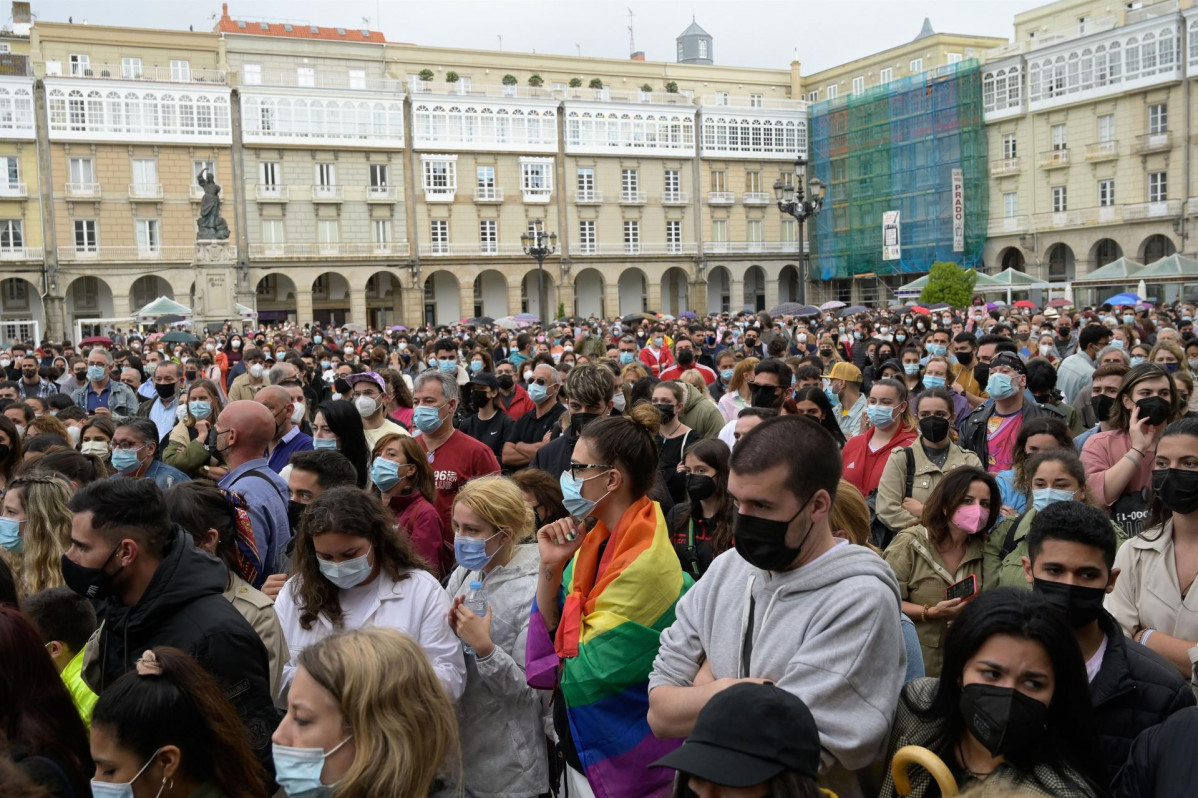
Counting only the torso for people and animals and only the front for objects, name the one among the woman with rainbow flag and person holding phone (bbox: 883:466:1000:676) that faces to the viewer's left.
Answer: the woman with rainbow flag

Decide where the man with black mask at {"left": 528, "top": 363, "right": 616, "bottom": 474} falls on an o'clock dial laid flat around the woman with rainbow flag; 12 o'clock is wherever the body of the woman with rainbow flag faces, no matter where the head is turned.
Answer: The man with black mask is roughly at 3 o'clock from the woman with rainbow flag.

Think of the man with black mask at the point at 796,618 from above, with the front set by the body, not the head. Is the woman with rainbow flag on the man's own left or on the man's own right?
on the man's own right

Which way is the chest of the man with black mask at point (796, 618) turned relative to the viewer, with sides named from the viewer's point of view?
facing the viewer and to the left of the viewer

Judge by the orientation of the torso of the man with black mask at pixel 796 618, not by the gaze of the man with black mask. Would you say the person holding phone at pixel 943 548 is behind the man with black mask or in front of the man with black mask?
behind

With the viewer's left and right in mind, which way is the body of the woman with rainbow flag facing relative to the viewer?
facing to the left of the viewer

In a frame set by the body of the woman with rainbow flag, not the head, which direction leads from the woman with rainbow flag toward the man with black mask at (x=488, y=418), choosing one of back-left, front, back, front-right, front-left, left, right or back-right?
right

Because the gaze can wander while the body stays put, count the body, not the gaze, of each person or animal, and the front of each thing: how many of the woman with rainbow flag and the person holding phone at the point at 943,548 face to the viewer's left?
1

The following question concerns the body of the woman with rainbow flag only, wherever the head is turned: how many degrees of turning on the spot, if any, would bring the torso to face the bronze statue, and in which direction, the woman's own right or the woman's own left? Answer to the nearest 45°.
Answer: approximately 90° to the woman's own right

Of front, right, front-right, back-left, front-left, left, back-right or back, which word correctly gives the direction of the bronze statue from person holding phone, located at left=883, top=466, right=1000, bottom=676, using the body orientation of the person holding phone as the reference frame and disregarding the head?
back

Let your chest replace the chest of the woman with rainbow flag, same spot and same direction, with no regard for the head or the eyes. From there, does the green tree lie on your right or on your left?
on your right

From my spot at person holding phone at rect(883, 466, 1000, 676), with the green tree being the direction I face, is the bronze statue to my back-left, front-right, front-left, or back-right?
front-left

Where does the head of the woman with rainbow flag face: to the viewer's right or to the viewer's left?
to the viewer's left

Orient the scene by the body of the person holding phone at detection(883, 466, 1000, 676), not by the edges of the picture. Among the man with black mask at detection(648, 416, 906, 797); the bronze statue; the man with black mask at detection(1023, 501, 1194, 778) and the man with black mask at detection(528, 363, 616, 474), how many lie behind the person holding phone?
2

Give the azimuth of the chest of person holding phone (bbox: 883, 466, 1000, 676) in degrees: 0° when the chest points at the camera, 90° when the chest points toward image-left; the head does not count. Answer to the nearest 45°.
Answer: approximately 315°
